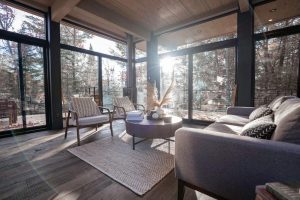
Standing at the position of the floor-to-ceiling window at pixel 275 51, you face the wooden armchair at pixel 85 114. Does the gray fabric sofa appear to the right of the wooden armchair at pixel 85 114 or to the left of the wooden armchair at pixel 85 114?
left

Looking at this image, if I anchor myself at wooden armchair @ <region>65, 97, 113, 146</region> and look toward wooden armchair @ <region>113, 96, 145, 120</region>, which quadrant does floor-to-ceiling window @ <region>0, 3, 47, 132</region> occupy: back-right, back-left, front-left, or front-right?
back-left

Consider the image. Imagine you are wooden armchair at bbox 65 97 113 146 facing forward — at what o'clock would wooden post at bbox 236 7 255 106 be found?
The wooden post is roughly at 11 o'clock from the wooden armchair.

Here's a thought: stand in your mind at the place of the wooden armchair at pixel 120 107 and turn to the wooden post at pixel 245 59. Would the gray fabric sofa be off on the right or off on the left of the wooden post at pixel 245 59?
right

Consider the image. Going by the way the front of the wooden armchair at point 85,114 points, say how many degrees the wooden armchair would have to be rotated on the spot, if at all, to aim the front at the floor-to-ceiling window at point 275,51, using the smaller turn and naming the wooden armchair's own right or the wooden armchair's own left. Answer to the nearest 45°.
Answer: approximately 45° to the wooden armchair's own left

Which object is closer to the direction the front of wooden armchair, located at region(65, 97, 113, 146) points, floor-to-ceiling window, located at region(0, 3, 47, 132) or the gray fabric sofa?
the gray fabric sofa

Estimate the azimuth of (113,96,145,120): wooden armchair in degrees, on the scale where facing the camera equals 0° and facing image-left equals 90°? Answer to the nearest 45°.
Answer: approximately 315°

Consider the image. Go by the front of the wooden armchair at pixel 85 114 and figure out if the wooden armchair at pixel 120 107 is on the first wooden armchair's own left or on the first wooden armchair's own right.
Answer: on the first wooden armchair's own left

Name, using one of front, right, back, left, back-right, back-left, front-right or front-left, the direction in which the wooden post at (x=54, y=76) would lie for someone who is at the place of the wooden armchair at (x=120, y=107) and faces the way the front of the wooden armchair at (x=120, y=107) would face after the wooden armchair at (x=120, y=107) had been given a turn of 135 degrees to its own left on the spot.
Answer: left

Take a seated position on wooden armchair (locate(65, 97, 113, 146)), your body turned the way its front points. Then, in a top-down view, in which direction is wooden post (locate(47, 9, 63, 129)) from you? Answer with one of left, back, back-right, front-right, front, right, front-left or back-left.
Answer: back
